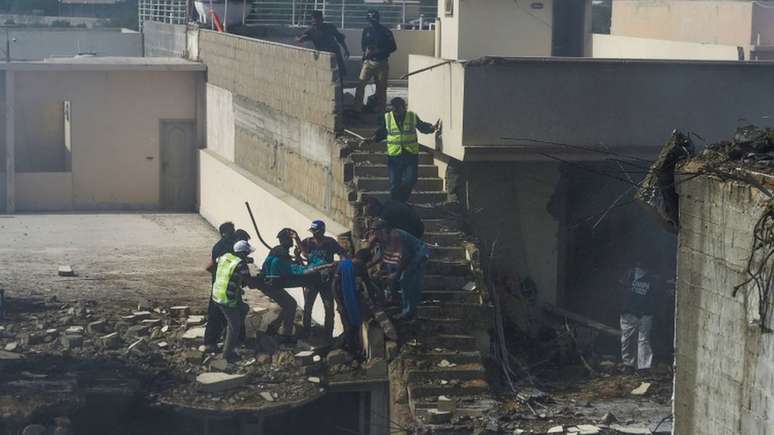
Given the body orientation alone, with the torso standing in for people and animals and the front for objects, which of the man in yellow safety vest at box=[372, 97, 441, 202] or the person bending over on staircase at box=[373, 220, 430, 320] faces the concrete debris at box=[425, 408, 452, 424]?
the man in yellow safety vest

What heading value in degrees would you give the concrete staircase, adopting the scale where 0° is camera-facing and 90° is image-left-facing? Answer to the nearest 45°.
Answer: approximately 0°

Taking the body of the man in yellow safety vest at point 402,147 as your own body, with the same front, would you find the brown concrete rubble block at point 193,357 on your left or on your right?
on your right

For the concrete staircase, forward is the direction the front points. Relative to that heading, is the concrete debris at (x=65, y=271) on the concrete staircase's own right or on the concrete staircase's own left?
on the concrete staircase's own right

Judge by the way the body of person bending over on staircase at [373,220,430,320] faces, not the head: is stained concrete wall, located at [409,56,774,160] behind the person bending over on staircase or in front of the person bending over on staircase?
behind

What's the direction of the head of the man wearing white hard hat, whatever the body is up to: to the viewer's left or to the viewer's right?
to the viewer's right

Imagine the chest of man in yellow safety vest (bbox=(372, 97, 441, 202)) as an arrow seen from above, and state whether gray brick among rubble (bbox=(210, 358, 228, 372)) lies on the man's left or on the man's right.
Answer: on the man's right

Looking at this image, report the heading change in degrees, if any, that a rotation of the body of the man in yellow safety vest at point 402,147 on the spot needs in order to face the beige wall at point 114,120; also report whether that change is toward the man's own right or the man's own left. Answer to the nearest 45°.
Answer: approximately 135° to the man's own right
